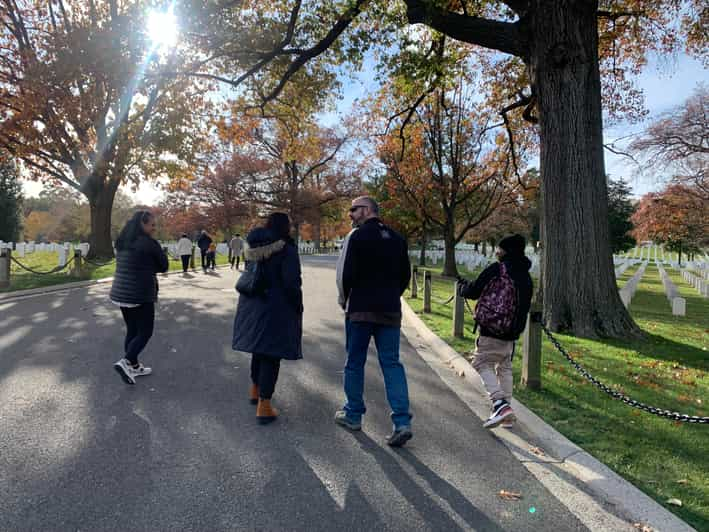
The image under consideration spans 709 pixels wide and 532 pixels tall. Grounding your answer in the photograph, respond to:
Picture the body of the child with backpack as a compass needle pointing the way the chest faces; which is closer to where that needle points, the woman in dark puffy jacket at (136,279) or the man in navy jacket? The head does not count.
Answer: the woman in dark puffy jacket

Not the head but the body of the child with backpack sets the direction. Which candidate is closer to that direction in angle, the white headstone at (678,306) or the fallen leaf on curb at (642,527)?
the white headstone

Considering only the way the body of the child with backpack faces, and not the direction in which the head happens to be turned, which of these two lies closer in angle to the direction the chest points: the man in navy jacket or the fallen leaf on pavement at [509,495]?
the man in navy jacket

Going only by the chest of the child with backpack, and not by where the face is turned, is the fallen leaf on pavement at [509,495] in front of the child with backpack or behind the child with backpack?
behind

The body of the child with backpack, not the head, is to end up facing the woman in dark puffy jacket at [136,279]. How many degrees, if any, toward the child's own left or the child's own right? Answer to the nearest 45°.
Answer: approximately 45° to the child's own left

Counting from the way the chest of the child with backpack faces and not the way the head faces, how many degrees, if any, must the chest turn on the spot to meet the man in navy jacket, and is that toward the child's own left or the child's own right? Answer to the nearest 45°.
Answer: approximately 90° to the child's own left

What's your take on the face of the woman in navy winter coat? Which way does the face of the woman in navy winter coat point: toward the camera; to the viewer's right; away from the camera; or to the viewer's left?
away from the camera

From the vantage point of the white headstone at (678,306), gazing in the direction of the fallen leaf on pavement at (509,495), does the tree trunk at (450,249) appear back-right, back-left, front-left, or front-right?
back-right

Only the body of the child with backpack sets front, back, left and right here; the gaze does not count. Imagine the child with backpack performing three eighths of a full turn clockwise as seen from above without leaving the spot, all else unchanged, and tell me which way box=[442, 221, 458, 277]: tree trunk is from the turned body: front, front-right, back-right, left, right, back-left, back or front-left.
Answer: left

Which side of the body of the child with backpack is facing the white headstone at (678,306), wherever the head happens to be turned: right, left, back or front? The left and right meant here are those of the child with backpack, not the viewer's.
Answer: right

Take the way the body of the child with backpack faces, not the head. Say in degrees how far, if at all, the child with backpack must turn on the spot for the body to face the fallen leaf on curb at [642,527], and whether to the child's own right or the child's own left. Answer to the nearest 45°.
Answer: approximately 180°

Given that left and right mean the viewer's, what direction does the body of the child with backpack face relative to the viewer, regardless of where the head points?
facing away from the viewer and to the left of the viewer

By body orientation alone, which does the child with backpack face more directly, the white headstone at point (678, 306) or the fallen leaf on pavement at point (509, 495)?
the white headstone
